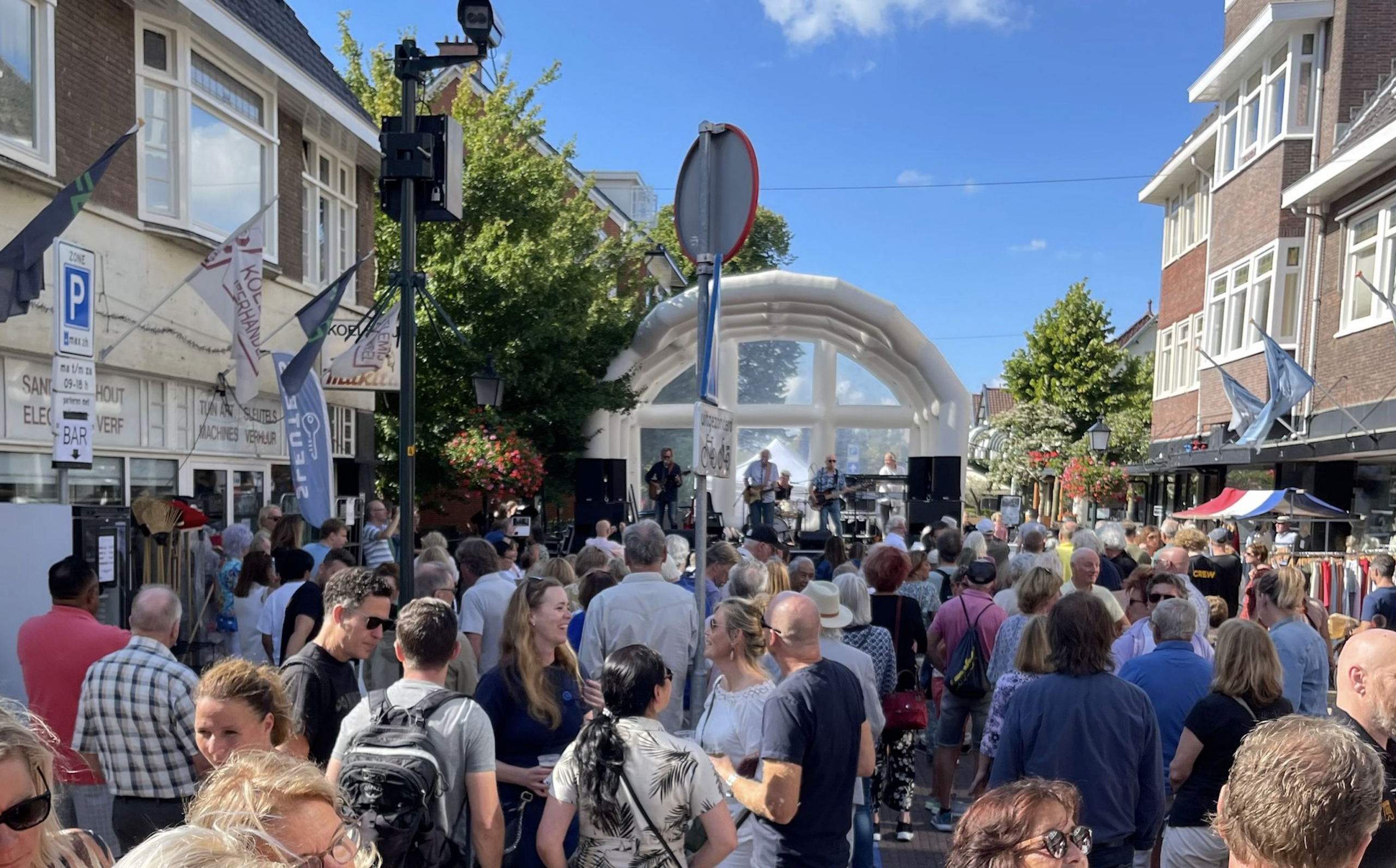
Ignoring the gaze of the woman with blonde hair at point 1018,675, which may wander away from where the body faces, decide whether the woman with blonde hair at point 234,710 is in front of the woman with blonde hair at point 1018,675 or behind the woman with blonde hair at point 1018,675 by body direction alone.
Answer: behind

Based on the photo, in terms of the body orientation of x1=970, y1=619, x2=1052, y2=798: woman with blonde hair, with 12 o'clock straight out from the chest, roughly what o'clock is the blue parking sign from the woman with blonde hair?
The blue parking sign is roughly at 9 o'clock from the woman with blonde hair.

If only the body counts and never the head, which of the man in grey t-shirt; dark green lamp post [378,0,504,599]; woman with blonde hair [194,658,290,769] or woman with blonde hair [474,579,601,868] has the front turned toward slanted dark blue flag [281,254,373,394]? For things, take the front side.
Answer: the man in grey t-shirt

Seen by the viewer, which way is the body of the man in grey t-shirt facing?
away from the camera

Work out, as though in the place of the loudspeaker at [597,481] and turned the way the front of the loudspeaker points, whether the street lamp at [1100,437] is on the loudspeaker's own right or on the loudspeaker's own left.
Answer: on the loudspeaker's own left

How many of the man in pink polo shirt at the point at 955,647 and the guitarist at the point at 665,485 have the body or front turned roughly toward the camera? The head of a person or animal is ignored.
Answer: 1

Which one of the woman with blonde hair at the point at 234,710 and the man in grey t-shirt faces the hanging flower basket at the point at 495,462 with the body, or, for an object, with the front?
the man in grey t-shirt

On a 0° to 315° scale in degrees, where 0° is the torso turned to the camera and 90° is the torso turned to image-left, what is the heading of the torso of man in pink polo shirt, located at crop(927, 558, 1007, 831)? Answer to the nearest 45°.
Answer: approximately 180°
